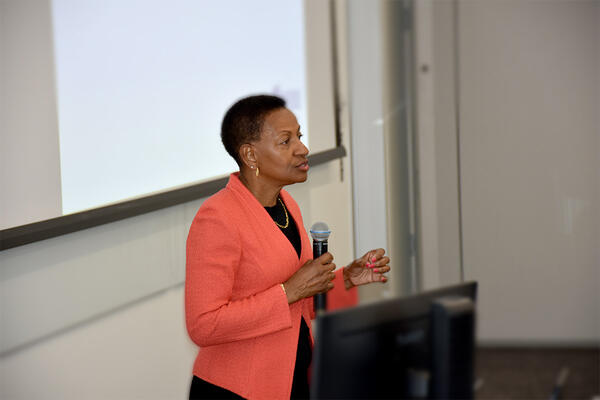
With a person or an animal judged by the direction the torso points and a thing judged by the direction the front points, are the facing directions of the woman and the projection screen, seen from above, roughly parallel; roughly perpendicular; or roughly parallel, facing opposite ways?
roughly parallel

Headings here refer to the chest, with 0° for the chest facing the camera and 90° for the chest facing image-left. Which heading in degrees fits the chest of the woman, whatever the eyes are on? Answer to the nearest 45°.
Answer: approximately 315°

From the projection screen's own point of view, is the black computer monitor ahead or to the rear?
ahead

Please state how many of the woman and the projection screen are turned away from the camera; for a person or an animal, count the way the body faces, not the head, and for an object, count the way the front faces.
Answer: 0

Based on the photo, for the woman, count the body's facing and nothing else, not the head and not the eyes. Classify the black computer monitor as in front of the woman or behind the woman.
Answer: in front

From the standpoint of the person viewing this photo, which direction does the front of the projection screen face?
facing the viewer and to the right of the viewer
